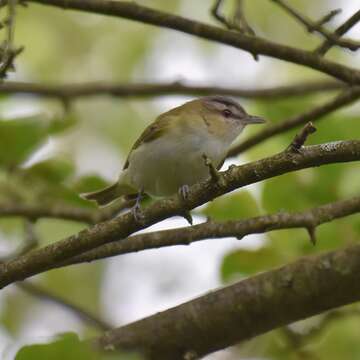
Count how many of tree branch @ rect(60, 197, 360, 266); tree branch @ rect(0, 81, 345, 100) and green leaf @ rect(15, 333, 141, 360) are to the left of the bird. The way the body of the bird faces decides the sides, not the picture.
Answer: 1

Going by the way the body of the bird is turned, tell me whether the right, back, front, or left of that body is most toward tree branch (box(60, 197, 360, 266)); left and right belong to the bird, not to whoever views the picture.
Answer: front

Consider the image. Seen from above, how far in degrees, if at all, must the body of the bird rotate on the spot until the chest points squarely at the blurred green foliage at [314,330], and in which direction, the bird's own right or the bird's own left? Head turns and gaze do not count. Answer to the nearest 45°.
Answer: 0° — it already faces it

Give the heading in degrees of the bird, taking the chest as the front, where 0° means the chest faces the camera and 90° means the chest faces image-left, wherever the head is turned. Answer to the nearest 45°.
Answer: approximately 270°

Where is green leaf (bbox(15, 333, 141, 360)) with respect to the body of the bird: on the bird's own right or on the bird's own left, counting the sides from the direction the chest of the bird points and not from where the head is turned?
on the bird's own right

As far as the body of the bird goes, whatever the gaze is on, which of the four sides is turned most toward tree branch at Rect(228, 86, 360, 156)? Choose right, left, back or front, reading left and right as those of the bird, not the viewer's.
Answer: front
